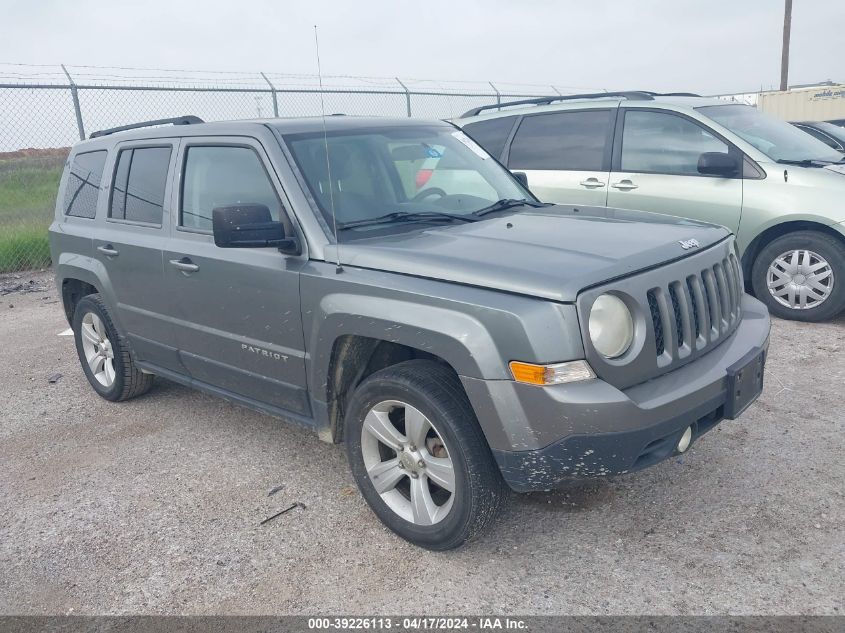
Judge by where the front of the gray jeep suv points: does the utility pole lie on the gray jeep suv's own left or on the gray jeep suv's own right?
on the gray jeep suv's own left

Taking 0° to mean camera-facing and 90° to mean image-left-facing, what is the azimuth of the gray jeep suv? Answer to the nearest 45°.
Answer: approximately 315°

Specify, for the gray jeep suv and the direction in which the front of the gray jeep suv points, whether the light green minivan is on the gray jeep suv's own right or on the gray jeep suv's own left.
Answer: on the gray jeep suv's own left
